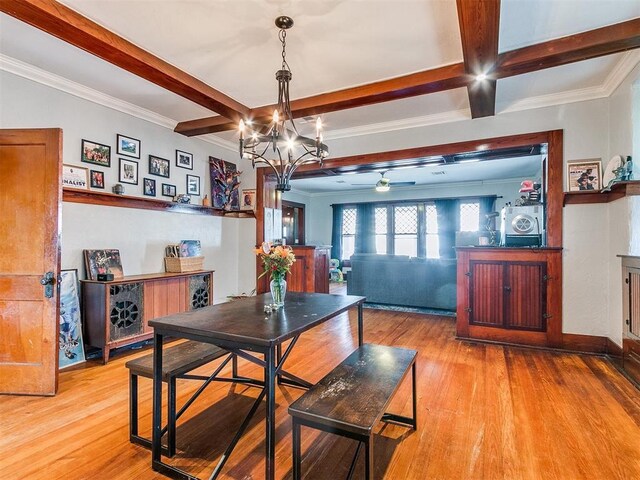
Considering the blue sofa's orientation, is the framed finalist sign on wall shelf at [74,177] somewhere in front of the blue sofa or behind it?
behind

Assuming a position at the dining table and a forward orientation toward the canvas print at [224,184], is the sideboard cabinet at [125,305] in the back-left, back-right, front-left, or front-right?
front-left

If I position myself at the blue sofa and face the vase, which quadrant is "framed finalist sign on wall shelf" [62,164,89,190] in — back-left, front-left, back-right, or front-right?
front-right

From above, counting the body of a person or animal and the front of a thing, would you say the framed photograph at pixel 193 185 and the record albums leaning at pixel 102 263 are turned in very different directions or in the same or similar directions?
same or similar directions

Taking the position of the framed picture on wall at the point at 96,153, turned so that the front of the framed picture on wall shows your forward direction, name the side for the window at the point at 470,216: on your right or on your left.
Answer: on your left

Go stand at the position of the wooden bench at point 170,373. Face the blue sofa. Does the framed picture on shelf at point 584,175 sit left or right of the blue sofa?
right

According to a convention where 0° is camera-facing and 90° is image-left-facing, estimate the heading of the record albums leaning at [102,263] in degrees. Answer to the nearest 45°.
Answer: approximately 315°

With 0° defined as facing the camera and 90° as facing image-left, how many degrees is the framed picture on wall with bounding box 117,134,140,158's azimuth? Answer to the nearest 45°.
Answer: approximately 315°

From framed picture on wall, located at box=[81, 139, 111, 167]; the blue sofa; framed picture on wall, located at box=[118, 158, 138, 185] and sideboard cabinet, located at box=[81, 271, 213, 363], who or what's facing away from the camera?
the blue sofa

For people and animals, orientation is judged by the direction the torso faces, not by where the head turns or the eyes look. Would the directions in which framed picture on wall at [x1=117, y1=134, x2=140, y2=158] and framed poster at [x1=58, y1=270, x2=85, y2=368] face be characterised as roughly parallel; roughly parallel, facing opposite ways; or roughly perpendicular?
roughly parallel

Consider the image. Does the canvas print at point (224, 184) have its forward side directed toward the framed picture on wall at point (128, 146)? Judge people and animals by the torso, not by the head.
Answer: no

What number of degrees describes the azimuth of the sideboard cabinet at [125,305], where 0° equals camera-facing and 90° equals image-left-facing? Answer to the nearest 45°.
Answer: approximately 315°

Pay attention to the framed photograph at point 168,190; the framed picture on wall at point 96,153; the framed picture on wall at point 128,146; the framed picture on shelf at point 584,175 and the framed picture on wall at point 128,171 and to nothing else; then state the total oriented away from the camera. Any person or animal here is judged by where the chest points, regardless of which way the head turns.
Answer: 0

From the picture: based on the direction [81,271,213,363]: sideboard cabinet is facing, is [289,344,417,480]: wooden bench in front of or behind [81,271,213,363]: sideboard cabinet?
in front

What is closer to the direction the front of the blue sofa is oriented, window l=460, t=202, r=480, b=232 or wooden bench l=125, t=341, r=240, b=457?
the window

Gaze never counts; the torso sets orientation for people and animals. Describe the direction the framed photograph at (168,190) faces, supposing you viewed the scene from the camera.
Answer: facing the viewer and to the right of the viewer

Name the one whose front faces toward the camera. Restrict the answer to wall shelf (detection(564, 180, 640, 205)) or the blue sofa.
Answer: the wall shelf

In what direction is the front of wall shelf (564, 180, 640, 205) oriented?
toward the camera

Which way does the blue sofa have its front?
away from the camera

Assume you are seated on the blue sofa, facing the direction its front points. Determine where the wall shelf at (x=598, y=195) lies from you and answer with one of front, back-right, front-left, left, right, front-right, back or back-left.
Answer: back-right

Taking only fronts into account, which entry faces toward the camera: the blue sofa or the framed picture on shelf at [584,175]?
the framed picture on shelf

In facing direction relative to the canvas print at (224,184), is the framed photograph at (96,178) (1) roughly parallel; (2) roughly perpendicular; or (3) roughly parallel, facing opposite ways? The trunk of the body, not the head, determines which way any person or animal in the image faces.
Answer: roughly parallel
